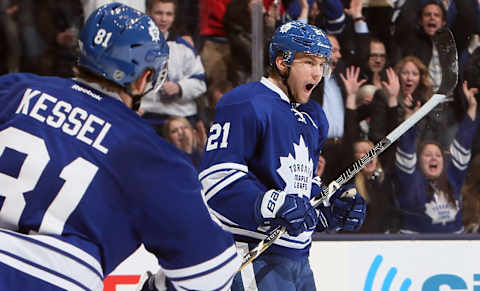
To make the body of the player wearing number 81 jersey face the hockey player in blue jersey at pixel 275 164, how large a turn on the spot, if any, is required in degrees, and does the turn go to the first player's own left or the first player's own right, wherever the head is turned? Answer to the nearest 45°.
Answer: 0° — they already face them

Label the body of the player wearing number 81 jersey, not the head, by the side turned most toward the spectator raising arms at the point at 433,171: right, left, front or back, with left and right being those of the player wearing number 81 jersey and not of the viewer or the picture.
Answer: front

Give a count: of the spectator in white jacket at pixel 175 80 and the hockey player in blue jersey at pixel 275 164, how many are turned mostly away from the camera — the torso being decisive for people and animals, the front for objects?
0

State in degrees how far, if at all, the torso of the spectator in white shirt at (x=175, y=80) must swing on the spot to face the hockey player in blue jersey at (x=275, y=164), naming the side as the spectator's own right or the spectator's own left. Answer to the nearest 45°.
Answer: approximately 45° to the spectator's own left

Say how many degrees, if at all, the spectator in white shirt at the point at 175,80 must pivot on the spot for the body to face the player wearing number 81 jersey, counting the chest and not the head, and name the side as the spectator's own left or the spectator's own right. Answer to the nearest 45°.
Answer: approximately 45° to the spectator's own left

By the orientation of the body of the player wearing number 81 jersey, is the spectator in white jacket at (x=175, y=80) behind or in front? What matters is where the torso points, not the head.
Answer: in front

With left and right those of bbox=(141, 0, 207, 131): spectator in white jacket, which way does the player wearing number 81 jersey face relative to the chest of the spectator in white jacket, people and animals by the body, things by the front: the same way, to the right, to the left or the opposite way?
the opposite way

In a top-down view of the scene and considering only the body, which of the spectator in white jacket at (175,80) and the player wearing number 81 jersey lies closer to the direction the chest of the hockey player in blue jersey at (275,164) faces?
the player wearing number 81 jersey

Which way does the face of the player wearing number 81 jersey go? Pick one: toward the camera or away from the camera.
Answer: away from the camera

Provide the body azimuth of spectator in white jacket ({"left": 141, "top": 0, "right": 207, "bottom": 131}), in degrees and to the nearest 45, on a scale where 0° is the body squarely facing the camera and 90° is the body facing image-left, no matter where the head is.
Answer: approximately 45°
